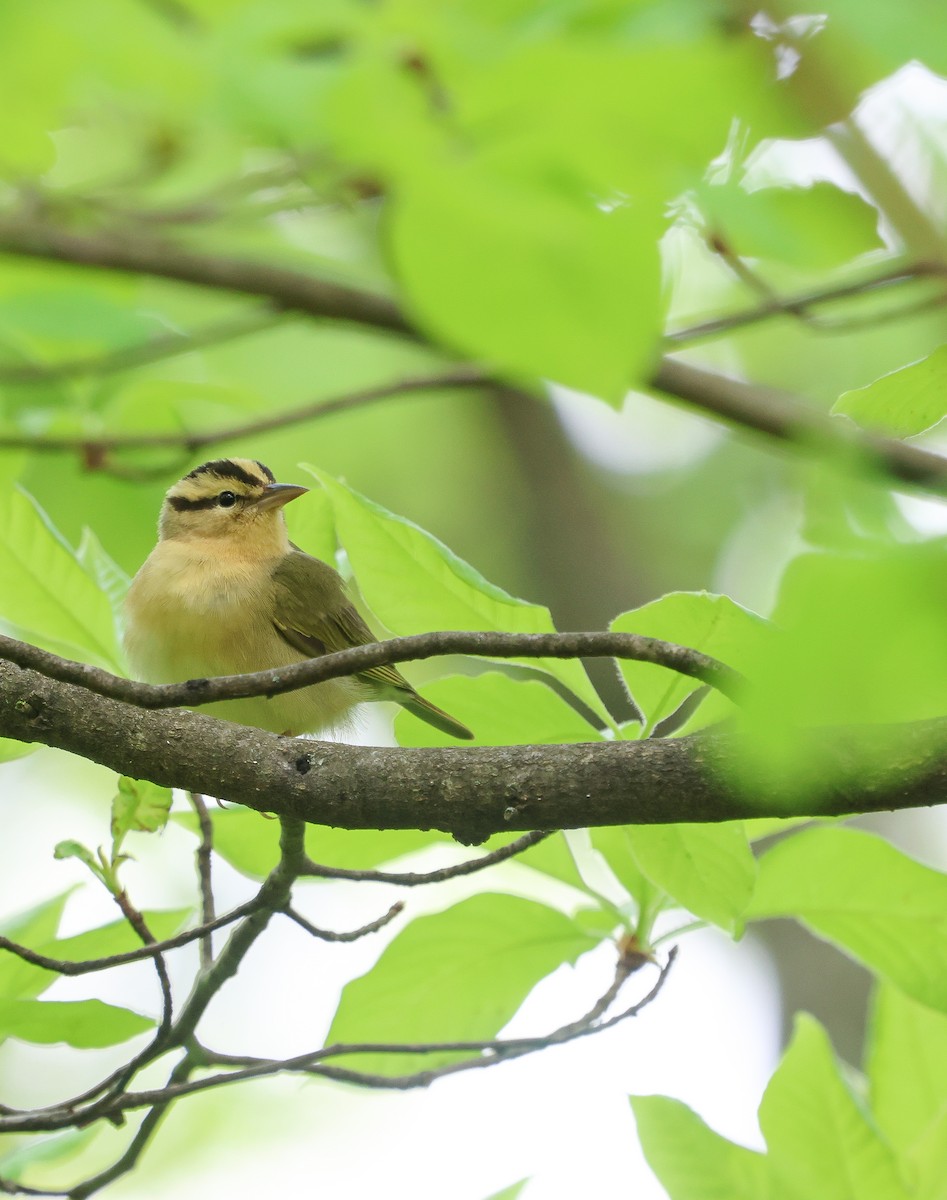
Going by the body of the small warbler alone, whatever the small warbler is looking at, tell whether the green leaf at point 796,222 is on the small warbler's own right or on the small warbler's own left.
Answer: on the small warbler's own left

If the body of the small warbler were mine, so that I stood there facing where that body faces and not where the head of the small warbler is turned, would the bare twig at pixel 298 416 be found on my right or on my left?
on my left

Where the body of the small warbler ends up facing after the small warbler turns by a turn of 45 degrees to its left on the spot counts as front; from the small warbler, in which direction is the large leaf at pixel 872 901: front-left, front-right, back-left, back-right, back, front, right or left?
front-left

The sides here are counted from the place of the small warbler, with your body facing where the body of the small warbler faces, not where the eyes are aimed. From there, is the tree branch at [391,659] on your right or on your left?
on your left

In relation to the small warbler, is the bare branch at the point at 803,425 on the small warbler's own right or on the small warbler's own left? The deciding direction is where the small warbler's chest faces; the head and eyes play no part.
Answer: on the small warbler's own left

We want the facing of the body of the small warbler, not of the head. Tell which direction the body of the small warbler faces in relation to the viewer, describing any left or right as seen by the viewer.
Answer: facing the viewer and to the left of the viewer
